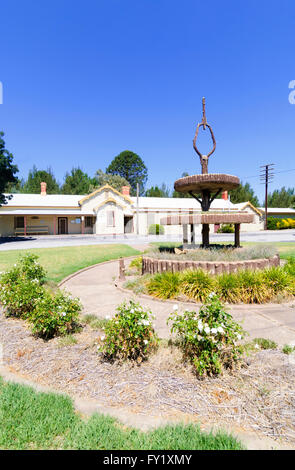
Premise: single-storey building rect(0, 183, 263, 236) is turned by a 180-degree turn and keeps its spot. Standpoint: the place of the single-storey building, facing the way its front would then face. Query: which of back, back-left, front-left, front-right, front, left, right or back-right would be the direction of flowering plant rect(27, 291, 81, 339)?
back

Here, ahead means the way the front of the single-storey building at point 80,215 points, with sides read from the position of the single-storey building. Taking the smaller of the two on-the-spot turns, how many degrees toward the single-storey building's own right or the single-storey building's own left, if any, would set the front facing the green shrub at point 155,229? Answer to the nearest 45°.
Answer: approximately 90° to the single-storey building's own left

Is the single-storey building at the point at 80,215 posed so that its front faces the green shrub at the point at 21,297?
yes

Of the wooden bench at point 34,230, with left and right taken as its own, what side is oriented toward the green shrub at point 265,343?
front

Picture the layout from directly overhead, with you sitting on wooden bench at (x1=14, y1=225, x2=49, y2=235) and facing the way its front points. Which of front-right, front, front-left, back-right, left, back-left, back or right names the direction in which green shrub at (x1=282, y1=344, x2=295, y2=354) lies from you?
front

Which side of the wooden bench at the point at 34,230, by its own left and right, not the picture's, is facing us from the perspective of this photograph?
front

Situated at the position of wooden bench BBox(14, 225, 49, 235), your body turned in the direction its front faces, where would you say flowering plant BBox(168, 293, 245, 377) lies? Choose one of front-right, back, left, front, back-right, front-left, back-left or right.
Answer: front

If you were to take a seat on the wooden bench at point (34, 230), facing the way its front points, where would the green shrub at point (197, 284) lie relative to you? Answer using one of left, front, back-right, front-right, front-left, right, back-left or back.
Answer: front

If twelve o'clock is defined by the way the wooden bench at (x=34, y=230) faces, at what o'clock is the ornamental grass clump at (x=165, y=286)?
The ornamental grass clump is roughly at 12 o'clock from the wooden bench.

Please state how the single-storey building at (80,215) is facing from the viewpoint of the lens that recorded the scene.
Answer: facing the viewer

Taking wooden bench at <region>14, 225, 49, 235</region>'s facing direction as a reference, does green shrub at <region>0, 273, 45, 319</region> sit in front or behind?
in front

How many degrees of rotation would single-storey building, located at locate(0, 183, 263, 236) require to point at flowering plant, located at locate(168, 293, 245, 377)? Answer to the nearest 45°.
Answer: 0° — it already faces it
